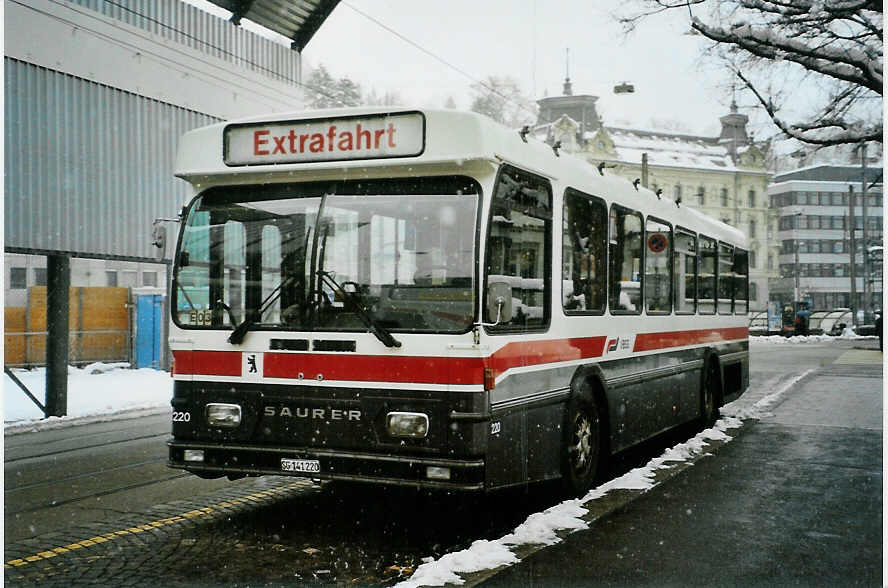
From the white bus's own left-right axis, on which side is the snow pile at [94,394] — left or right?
on its right

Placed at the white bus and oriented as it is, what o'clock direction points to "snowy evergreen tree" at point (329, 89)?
The snowy evergreen tree is roughly at 4 o'clock from the white bus.

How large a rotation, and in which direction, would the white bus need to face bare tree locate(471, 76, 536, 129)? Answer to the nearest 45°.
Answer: approximately 135° to its right

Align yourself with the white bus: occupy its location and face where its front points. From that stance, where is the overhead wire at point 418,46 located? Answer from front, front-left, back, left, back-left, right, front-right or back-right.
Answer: back-right

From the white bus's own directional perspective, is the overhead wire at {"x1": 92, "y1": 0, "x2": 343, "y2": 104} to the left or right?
on its right

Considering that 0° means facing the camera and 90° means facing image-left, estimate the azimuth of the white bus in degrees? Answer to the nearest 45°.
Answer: approximately 45°
